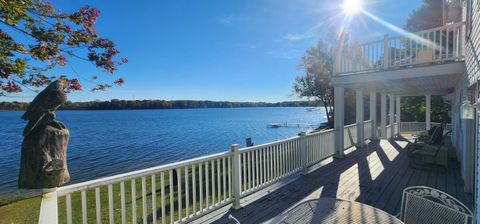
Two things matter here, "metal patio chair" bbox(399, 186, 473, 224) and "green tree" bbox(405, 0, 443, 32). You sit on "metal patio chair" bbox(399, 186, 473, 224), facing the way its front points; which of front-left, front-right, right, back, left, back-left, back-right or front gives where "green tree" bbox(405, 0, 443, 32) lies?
back-right

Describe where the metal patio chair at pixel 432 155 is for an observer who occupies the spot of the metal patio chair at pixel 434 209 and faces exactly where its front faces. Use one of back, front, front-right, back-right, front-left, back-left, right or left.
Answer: back-right

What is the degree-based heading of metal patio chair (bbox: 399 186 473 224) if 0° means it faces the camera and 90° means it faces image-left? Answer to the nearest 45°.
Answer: approximately 45°

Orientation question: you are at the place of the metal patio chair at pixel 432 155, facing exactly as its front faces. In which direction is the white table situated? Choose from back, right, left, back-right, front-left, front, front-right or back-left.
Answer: left

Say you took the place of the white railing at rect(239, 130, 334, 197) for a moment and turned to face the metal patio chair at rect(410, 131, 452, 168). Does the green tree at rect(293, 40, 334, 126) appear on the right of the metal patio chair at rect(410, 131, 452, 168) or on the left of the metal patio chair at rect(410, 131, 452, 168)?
left

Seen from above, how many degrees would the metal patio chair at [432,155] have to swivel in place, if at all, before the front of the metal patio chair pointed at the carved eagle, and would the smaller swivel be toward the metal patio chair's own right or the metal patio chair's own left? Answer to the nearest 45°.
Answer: approximately 90° to the metal patio chair's own left

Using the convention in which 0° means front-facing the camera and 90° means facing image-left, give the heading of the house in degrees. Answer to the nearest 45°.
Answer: approximately 90°

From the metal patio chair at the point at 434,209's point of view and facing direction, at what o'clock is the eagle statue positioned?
The eagle statue is roughly at 12 o'clock from the metal patio chair.

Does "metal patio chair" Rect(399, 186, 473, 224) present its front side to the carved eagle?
yes

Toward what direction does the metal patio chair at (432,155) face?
to the viewer's left

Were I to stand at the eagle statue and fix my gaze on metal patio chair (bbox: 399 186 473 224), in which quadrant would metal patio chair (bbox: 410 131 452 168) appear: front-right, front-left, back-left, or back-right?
front-left
